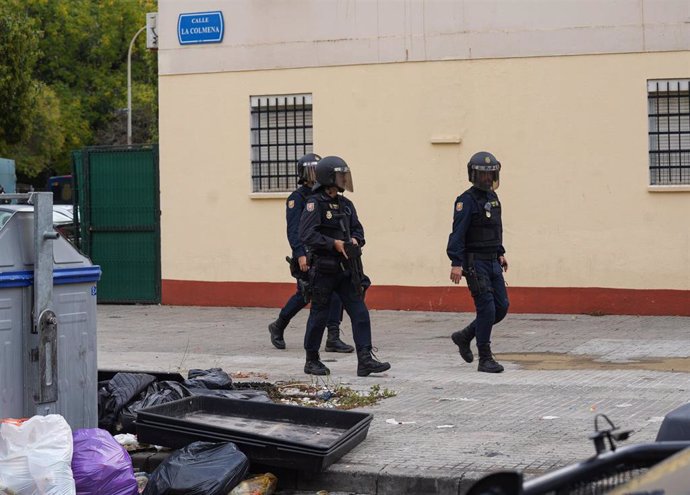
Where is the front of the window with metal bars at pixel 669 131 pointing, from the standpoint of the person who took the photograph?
facing the viewer

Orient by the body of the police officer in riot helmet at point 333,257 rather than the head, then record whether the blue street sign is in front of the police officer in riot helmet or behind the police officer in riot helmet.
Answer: behind

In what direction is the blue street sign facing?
toward the camera

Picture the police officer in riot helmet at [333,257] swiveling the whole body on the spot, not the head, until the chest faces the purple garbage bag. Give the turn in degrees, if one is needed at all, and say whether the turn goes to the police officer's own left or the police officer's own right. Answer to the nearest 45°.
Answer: approximately 45° to the police officer's own right

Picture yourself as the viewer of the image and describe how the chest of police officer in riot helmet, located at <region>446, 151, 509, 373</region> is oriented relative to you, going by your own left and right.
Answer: facing the viewer and to the right of the viewer

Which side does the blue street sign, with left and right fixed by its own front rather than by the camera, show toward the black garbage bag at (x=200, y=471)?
front

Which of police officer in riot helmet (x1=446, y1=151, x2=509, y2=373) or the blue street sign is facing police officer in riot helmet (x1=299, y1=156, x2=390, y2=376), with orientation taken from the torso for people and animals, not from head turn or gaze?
the blue street sign

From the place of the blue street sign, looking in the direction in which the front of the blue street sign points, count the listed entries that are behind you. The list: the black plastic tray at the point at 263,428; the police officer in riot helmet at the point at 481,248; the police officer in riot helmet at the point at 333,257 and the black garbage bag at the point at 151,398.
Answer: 0

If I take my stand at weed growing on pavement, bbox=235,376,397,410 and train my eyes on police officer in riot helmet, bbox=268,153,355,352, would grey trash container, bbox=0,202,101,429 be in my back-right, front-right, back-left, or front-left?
back-left

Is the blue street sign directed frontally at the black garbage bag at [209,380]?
yes

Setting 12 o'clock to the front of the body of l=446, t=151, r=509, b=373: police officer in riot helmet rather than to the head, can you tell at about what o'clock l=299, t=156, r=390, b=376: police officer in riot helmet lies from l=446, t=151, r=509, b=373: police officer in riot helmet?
l=299, t=156, r=390, b=376: police officer in riot helmet is roughly at 4 o'clock from l=446, t=151, r=509, b=373: police officer in riot helmet.
